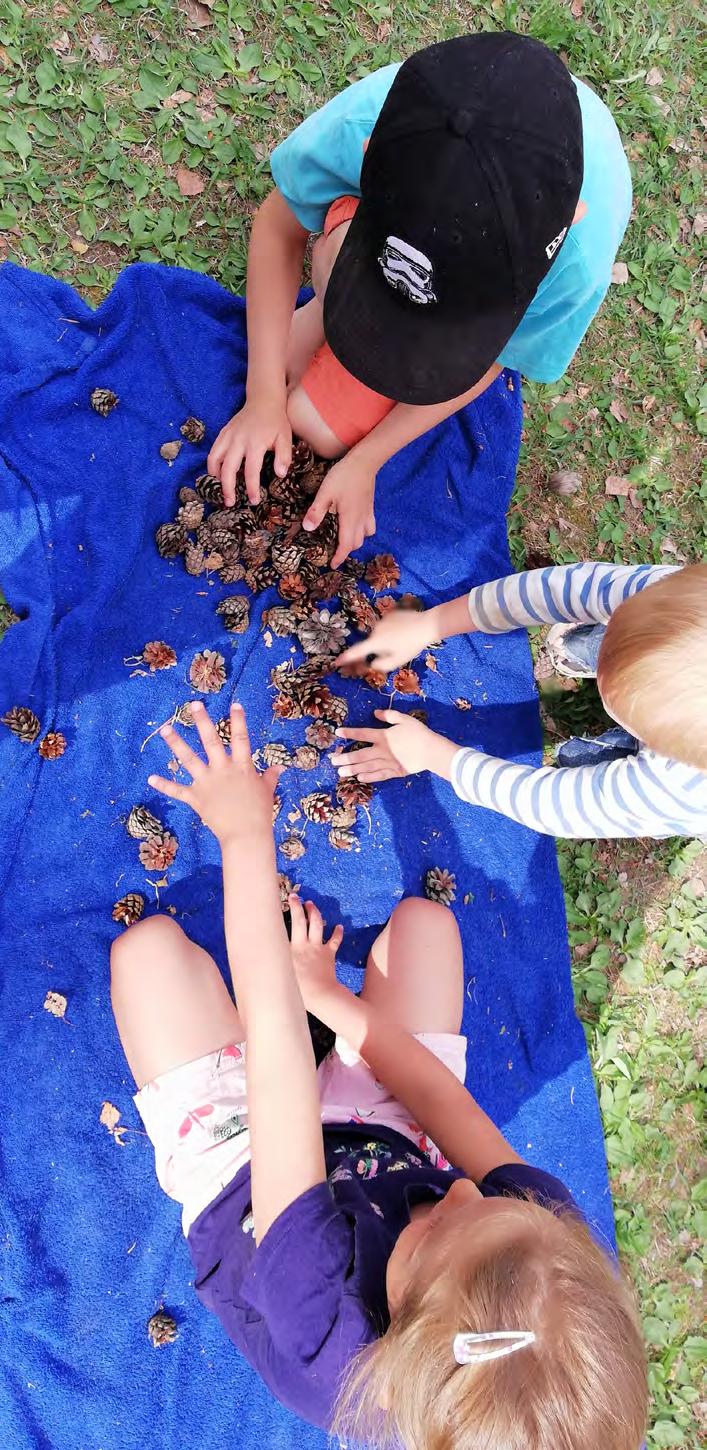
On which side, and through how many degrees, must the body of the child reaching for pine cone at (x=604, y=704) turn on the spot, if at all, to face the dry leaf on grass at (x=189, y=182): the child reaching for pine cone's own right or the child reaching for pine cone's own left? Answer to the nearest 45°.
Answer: approximately 45° to the child reaching for pine cone's own right

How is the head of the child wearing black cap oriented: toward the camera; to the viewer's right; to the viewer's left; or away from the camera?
toward the camera

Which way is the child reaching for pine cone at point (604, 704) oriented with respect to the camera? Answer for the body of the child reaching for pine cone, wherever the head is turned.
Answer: to the viewer's left

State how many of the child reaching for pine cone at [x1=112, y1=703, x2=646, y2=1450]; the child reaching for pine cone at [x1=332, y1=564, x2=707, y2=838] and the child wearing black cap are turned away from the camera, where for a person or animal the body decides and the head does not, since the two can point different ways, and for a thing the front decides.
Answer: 1

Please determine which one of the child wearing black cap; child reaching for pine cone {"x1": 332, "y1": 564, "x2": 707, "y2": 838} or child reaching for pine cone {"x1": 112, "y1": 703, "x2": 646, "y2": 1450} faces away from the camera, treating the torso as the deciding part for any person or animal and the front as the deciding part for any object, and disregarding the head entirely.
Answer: child reaching for pine cone {"x1": 112, "y1": 703, "x2": 646, "y2": 1450}

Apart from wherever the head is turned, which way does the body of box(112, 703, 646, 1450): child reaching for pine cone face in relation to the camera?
away from the camera

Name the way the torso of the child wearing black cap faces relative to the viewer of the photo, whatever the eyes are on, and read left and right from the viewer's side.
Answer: facing the viewer and to the left of the viewer

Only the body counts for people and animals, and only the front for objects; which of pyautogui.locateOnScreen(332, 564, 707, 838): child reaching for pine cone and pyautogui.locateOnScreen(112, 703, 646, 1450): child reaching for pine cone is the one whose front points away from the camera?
pyautogui.locateOnScreen(112, 703, 646, 1450): child reaching for pine cone

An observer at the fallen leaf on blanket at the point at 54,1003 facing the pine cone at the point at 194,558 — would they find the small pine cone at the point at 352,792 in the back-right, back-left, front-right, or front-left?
front-right
